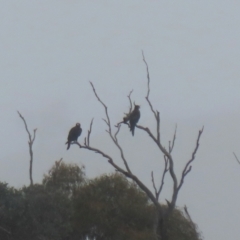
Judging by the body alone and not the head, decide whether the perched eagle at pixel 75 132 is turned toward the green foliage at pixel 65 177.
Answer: no

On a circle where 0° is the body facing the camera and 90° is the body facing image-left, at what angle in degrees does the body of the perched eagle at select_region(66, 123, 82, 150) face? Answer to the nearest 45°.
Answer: approximately 270°

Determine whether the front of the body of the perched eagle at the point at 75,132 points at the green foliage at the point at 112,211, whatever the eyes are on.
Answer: no
